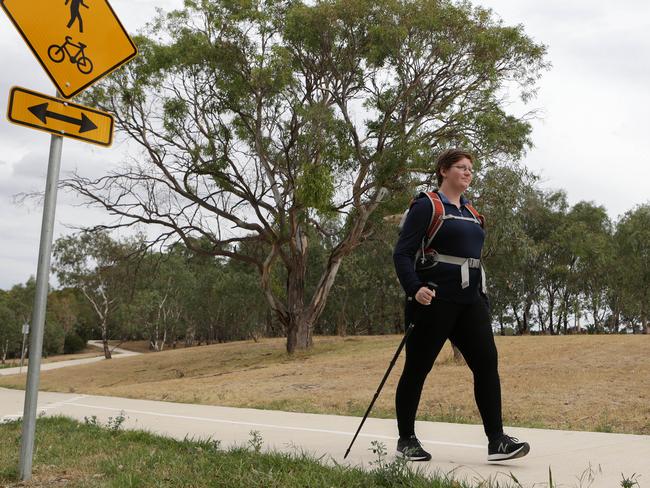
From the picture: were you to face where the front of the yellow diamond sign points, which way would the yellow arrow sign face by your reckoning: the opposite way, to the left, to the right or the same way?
the same way

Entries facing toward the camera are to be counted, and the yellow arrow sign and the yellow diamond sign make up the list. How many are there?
2

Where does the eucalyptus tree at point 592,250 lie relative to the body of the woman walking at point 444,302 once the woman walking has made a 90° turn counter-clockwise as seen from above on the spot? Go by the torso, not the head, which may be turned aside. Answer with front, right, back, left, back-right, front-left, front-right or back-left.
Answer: front-left

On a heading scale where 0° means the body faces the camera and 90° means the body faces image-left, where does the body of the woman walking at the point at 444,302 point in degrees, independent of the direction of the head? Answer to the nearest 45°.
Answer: approximately 315°

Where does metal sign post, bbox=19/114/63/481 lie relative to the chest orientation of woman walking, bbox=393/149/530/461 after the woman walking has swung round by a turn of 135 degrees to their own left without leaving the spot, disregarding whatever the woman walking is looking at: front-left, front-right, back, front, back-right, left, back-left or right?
left

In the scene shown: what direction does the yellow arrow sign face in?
toward the camera

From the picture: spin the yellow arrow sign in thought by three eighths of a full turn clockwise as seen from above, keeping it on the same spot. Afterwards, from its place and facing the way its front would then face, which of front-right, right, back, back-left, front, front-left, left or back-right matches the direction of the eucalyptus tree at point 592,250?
right

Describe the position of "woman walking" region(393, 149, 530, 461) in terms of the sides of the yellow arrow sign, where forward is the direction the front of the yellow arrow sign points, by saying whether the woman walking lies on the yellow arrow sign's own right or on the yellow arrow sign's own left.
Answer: on the yellow arrow sign's own left

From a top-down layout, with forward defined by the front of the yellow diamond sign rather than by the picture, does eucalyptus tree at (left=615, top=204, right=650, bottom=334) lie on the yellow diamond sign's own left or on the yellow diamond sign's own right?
on the yellow diamond sign's own left

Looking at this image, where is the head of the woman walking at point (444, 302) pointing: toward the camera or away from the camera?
toward the camera

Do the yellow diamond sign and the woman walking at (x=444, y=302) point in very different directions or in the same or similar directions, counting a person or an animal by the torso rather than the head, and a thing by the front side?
same or similar directions
